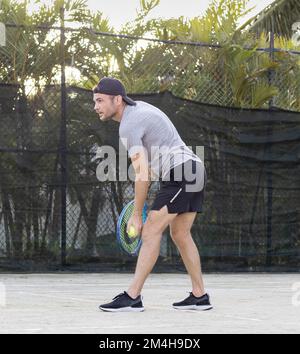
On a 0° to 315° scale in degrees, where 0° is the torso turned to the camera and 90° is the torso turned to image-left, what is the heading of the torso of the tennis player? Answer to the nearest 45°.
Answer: approximately 90°

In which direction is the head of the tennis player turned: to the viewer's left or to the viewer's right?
to the viewer's left

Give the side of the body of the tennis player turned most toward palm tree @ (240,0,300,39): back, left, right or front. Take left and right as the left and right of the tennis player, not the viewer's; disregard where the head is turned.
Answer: right
